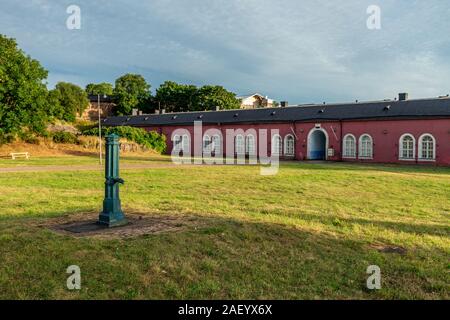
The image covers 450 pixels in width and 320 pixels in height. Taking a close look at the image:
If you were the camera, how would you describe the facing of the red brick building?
facing the viewer and to the left of the viewer

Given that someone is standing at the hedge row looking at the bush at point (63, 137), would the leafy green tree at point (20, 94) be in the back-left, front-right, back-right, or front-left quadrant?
front-left

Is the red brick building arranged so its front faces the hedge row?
no

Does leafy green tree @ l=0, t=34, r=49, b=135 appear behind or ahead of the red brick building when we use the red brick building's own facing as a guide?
ahead

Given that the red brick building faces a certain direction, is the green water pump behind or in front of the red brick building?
in front

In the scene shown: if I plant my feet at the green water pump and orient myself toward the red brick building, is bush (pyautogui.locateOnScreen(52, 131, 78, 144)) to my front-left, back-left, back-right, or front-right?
front-left

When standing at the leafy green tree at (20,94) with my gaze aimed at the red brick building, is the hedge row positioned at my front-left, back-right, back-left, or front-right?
front-left

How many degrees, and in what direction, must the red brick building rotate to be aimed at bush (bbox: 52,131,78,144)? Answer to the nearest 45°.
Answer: approximately 45° to its right

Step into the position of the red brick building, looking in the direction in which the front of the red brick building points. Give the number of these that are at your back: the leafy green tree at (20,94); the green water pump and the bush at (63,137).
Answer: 0

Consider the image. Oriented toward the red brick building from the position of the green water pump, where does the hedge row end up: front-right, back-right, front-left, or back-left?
front-left
